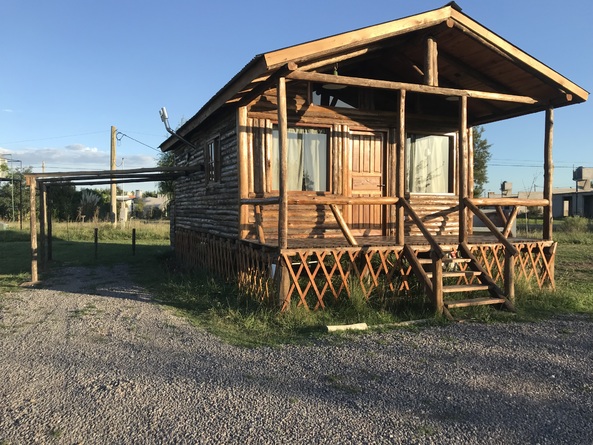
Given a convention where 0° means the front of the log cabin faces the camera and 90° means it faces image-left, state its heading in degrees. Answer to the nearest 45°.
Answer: approximately 315°

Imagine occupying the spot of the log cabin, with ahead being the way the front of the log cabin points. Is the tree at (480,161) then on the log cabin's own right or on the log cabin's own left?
on the log cabin's own left

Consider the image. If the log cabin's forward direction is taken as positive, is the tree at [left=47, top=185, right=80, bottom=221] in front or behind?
behind

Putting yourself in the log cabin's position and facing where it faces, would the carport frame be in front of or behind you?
behind
